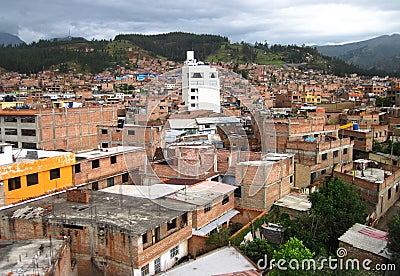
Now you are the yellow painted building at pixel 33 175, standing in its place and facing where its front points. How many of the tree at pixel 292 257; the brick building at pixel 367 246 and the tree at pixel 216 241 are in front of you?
3

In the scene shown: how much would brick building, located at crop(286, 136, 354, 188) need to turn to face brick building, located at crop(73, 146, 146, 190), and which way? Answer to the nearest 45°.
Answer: approximately 90° to its right

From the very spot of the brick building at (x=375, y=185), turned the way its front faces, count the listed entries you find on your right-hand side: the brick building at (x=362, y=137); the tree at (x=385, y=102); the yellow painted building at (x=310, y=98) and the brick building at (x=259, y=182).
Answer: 1

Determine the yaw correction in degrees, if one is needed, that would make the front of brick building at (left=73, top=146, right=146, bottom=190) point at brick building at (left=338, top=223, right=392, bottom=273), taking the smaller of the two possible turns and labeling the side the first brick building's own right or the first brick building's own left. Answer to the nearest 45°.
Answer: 0° — it already faces it

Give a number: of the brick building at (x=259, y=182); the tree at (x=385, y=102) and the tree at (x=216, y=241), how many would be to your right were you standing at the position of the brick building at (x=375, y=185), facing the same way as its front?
2

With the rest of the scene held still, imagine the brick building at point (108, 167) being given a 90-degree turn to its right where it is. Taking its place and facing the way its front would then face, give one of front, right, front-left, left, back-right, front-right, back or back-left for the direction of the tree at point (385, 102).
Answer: back

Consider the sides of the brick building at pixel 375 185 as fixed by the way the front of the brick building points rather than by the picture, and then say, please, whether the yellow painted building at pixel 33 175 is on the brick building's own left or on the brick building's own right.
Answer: on the brick building's own right

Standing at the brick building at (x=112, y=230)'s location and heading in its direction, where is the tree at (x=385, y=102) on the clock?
The tree is roughly at 9 o'clock from the brick building.

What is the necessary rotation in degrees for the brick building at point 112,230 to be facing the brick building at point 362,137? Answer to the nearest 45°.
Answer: approximately 90° to its left

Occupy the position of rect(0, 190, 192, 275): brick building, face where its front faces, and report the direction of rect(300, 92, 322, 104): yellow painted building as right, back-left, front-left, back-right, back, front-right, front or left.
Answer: left

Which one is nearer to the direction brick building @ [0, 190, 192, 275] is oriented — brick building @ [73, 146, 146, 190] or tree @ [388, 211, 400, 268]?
the tree

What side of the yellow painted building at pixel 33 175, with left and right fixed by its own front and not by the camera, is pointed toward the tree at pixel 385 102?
left

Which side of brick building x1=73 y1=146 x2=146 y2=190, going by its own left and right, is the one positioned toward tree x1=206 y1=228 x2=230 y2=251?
front

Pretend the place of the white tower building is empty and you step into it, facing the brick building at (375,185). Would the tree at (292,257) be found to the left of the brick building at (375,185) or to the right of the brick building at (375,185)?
right

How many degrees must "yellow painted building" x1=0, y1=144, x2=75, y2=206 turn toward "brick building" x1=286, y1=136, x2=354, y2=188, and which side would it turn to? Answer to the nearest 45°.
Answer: approximately 45° to its left
